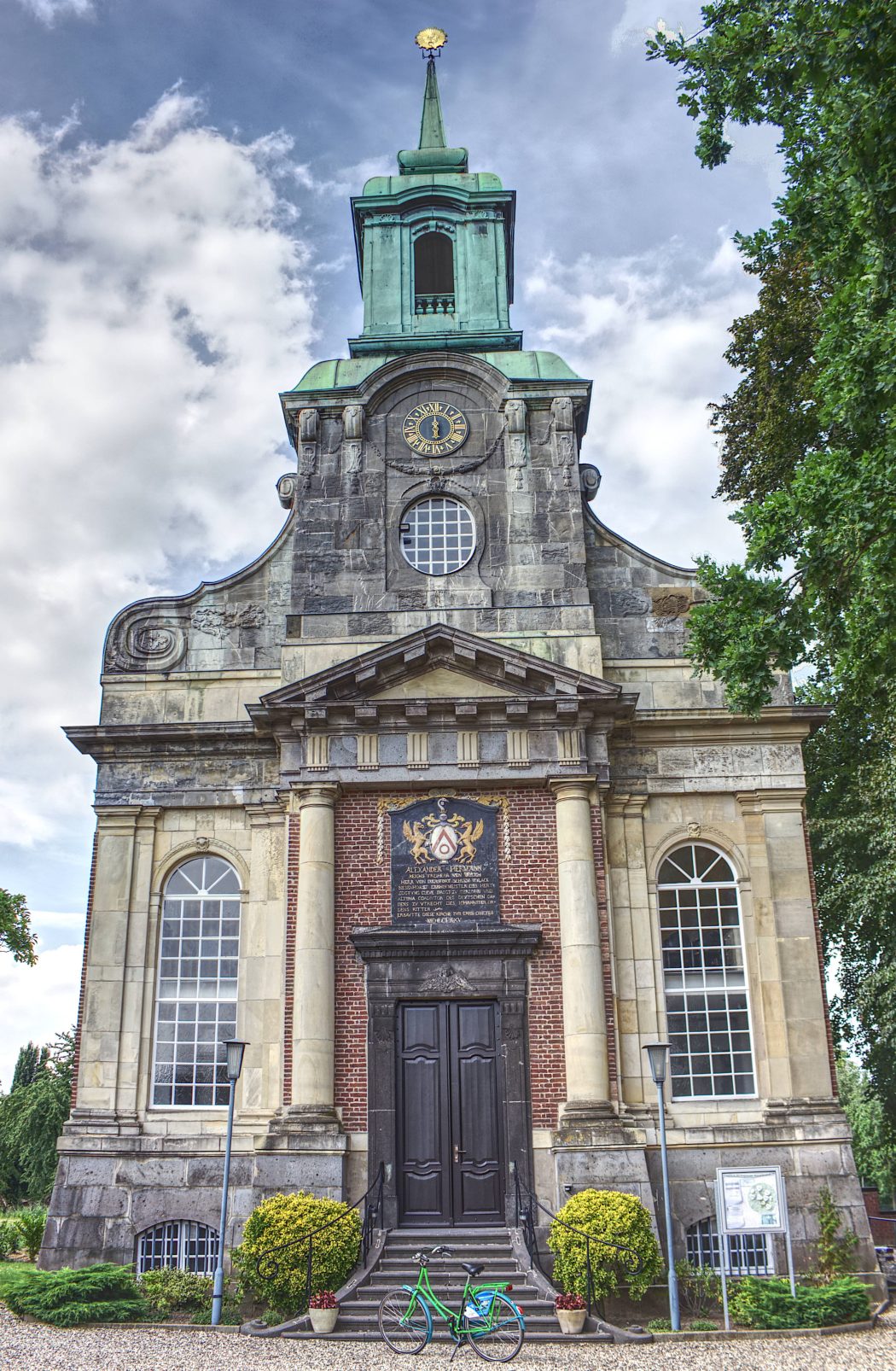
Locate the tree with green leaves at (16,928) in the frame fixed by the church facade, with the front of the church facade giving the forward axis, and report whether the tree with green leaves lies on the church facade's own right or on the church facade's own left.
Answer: on the church facade's own right

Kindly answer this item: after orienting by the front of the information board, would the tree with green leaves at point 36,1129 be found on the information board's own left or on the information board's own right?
on the information board's own right

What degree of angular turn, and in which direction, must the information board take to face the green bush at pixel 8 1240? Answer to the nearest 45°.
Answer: approximately 135° to its right

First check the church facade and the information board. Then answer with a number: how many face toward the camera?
2

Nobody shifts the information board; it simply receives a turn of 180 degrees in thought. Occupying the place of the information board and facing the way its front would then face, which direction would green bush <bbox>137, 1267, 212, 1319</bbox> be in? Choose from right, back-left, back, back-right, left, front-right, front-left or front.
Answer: left

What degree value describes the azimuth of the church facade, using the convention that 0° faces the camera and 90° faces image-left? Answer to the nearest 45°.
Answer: approximately 0°

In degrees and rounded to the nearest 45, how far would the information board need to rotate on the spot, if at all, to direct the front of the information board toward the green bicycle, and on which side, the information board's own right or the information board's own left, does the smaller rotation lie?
approximately 45° to the information board's own right

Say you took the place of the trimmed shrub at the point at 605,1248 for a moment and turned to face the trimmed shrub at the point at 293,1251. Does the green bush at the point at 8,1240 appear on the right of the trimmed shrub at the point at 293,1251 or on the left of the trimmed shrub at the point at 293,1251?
right

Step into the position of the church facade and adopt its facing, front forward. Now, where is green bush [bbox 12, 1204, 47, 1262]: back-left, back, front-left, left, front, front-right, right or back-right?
back-right

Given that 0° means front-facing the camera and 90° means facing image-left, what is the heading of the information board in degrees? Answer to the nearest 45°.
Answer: approximately 0°
